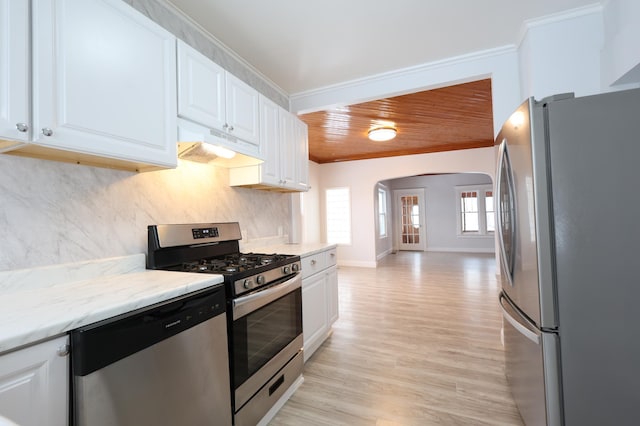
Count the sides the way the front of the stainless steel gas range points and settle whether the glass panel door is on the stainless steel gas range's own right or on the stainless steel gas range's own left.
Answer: on the stainless steel gas range's own left

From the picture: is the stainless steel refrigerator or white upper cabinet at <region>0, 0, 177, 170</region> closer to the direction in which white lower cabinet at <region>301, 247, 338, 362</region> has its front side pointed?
the stainless steel refrigerator

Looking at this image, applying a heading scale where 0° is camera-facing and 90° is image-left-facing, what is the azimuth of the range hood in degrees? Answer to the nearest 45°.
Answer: approximately 315°

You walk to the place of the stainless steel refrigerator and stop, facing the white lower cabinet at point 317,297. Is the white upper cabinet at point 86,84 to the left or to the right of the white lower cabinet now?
left

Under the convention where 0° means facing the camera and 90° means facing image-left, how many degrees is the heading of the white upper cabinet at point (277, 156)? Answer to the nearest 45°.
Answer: approximately 315°
